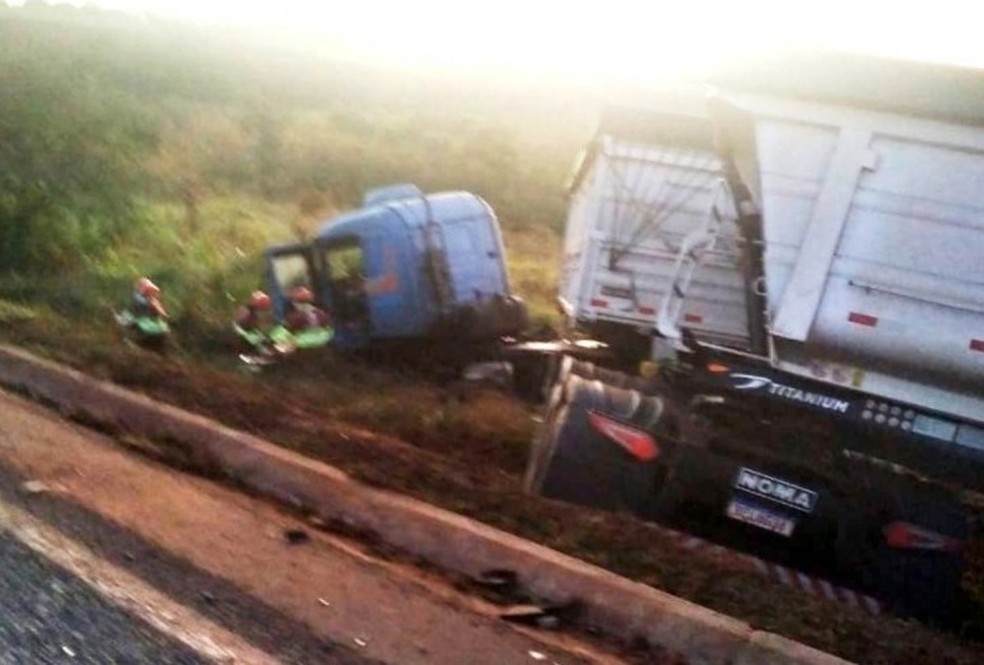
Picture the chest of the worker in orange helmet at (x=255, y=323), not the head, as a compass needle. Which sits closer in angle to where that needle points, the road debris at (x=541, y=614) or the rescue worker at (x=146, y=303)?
the road debris

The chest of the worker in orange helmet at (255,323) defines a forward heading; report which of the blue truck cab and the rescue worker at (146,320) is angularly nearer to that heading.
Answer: the blue truck cab

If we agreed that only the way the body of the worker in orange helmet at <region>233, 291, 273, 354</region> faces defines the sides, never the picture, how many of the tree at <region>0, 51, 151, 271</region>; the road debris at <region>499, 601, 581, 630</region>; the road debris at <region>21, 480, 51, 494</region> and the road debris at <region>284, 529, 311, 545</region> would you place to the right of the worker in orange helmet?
3

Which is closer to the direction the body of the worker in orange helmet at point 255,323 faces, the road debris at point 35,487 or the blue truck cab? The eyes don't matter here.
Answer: the blue truck cab

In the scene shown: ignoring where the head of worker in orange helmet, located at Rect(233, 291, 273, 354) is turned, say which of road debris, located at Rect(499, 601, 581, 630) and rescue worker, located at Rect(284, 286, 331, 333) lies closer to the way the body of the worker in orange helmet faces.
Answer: the rescue worker

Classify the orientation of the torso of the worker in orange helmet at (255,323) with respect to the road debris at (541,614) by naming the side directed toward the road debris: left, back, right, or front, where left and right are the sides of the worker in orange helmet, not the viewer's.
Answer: right

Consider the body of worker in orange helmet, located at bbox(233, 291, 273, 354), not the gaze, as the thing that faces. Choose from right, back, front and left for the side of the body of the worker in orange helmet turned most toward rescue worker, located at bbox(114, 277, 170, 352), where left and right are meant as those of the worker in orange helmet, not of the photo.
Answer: back

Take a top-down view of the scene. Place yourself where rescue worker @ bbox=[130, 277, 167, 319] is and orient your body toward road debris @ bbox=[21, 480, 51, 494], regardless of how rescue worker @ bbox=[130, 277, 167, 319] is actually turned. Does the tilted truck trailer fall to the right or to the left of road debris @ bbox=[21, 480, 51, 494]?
left

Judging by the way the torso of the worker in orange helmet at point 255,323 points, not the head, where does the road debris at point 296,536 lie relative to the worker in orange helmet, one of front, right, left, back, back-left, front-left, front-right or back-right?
right

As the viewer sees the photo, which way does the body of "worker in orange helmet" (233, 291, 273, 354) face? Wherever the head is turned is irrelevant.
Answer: to the viewer's right

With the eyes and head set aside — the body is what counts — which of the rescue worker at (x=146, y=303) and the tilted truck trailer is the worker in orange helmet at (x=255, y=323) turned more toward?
the tilted truck trailer
